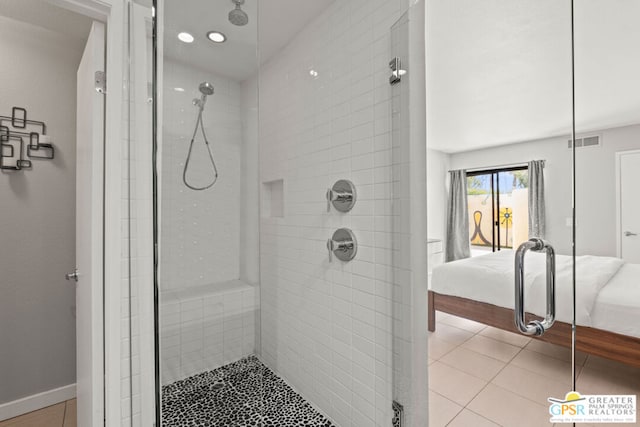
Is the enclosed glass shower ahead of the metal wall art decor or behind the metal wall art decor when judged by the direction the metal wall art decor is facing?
ahead

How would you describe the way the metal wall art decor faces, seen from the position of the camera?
facing the viewer

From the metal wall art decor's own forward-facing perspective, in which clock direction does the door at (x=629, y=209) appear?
The door is roughly at 11 o'clock from the metal wall art decor.

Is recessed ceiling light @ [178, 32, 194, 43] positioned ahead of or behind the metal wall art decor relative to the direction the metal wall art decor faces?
ahead
